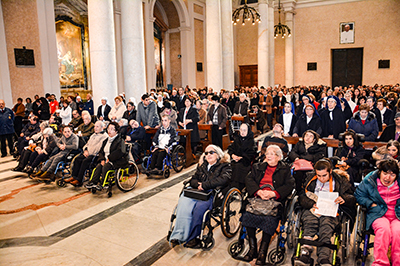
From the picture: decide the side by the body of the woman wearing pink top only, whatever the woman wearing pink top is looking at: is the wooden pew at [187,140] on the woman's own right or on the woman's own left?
on the woman's own right

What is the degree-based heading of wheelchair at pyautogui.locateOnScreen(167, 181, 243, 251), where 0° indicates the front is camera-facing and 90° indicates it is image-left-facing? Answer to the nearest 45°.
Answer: approximately 45°

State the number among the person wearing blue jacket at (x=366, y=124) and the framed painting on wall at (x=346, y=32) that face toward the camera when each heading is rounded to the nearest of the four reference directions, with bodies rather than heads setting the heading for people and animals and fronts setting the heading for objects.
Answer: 2

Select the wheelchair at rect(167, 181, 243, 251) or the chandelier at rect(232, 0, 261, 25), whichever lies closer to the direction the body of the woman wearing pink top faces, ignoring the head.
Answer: the wheelchair

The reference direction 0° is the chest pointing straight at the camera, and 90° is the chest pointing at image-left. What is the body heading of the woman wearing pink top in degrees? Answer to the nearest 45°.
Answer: approximately 0°

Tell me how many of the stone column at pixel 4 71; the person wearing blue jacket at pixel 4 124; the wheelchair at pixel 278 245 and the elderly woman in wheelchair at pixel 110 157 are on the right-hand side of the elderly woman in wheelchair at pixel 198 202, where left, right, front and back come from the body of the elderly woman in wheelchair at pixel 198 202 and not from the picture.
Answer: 3

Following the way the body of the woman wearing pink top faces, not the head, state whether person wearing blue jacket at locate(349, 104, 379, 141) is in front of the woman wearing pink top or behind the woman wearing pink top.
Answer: behind

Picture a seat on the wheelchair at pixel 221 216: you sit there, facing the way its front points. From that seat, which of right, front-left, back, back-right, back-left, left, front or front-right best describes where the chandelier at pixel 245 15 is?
back-right

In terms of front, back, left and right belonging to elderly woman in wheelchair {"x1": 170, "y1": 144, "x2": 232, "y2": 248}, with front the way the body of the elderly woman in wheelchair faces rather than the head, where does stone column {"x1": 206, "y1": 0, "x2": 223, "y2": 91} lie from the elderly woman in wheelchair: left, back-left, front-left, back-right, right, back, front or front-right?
back-right

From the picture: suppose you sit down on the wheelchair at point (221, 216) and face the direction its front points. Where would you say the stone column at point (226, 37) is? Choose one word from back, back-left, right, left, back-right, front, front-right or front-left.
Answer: back-right

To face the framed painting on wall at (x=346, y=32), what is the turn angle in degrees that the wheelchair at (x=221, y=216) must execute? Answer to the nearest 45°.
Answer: approximately 180°

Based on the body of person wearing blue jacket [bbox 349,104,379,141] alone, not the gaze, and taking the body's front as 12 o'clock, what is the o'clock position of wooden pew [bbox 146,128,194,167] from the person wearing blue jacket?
The wooden pew is roughly at 3 o'clock from the person wearing blue jacket.

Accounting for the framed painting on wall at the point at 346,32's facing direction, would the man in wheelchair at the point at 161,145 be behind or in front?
in front
